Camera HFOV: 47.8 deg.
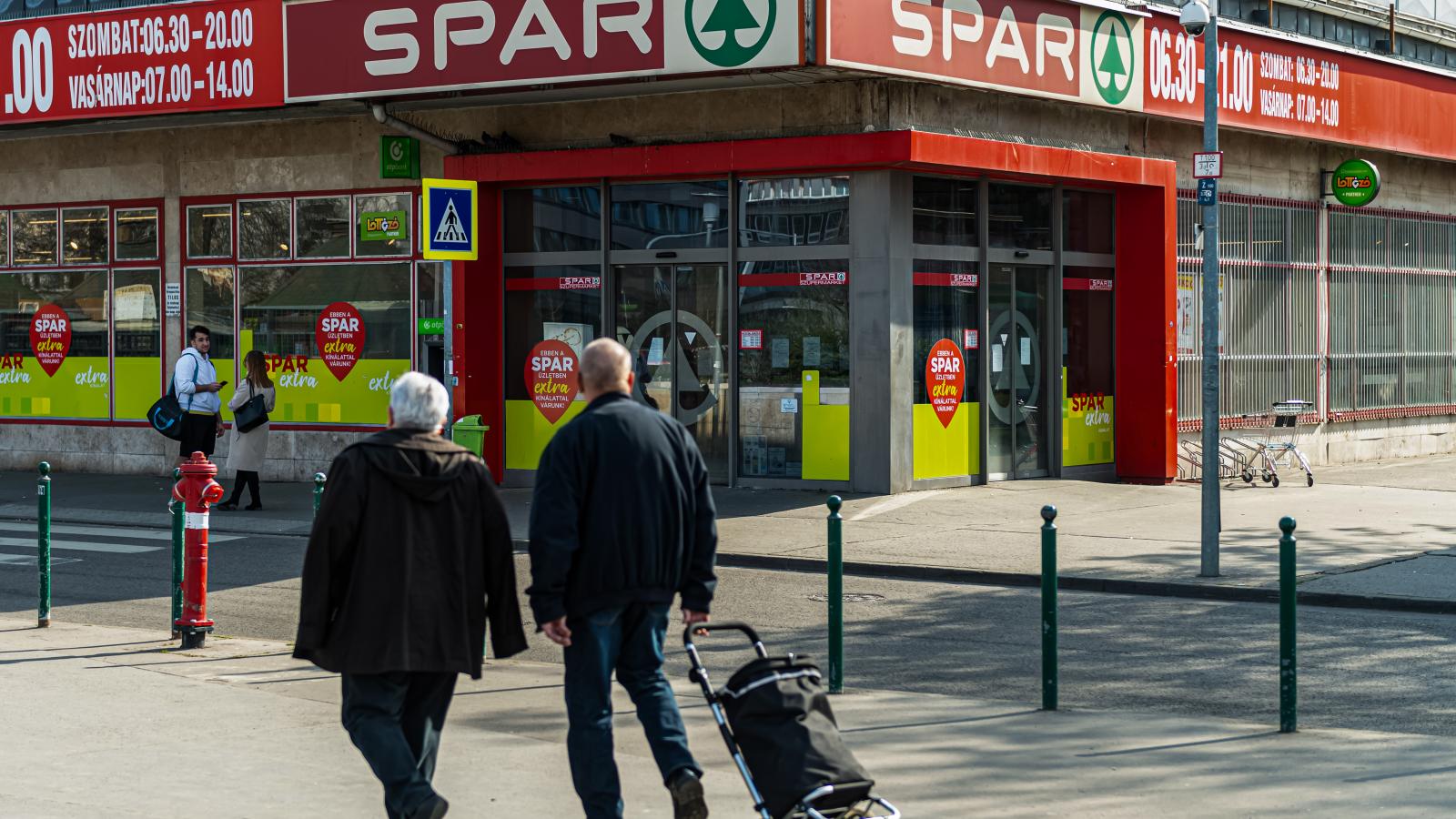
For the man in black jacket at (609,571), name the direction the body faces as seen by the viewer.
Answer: away from the camera

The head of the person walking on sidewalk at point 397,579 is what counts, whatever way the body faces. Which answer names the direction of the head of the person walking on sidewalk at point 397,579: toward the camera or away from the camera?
away from the camera

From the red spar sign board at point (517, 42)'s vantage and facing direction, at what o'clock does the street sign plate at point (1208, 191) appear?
The street sign plate is roughly at 9 o'clock from the red spar sign board.

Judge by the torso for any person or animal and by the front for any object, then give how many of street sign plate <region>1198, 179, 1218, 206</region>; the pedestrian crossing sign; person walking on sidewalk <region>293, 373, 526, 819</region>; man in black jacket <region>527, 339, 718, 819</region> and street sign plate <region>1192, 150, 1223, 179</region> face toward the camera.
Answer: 3

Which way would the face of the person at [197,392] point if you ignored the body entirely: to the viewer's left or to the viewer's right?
to the viewer's right

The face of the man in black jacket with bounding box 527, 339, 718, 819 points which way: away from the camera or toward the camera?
away from the camera

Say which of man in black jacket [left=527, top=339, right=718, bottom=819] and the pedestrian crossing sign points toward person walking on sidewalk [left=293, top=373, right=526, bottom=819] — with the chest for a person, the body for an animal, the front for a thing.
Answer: the pedestrian crossing sign

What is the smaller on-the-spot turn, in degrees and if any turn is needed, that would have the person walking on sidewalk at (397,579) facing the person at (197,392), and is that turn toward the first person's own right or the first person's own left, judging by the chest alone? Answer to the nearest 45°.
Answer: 0° — they already face them

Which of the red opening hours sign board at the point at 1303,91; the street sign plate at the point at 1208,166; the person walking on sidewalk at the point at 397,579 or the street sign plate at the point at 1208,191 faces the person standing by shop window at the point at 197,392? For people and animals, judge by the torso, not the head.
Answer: the person walking on sidewalk at the point at 397,579

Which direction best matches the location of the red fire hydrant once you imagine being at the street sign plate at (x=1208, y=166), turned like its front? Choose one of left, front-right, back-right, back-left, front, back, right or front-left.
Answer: front-right
